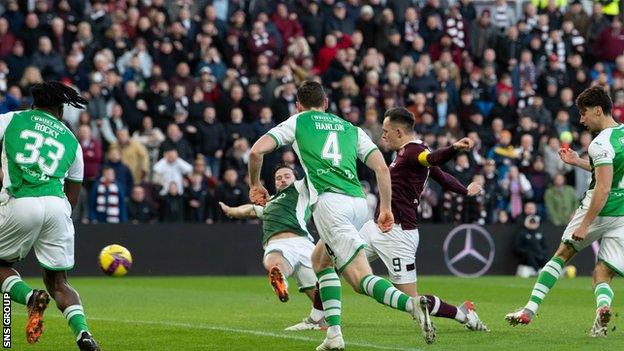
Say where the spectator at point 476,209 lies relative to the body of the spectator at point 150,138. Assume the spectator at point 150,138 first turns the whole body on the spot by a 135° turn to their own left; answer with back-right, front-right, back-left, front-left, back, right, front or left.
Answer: front-right

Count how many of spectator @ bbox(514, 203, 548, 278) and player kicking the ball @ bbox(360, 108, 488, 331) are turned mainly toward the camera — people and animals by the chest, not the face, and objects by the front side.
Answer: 1

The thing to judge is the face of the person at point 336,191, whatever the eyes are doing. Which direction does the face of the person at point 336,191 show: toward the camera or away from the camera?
away from the camera

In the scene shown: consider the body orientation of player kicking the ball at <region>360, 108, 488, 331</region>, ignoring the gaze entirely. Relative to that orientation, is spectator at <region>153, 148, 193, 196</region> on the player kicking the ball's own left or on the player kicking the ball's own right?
on the player kicking the ball's own right

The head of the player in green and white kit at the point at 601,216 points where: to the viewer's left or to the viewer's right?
to the viewer's left

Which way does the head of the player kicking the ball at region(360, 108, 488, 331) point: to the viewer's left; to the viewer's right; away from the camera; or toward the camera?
to the viewer's left
